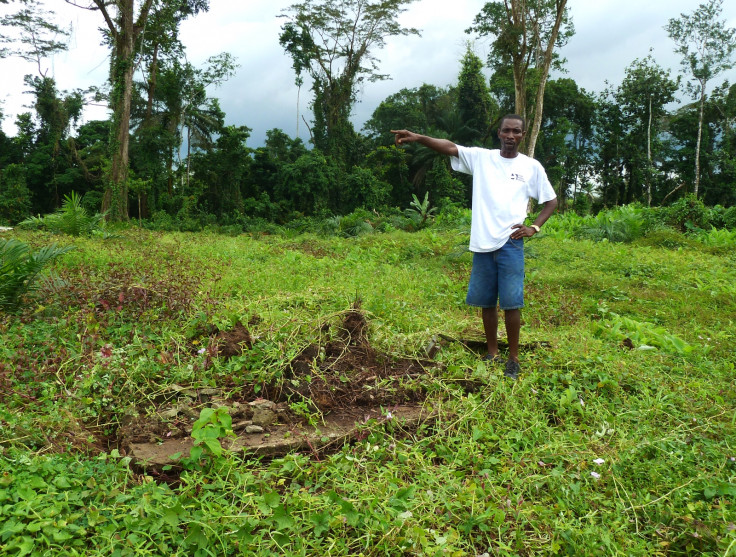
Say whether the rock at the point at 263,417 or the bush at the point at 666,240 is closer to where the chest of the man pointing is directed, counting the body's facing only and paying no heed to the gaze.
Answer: the rock

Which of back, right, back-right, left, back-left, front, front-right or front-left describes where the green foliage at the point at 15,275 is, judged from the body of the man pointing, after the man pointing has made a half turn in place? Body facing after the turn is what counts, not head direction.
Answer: left

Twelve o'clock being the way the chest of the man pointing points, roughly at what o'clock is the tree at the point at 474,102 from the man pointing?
The tree is roughly at 6 o'clock from the man pointing.

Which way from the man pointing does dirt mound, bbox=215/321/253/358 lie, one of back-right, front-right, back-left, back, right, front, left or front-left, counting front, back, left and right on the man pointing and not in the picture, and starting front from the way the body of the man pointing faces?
right

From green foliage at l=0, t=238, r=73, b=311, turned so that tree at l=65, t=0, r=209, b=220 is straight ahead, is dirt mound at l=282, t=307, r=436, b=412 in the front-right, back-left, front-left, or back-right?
back-right

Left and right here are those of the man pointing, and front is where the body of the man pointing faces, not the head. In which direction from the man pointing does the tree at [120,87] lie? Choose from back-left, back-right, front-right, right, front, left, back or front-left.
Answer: back-right

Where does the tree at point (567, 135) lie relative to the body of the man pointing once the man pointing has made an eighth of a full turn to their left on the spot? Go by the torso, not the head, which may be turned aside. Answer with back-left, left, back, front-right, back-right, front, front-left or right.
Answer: back-left

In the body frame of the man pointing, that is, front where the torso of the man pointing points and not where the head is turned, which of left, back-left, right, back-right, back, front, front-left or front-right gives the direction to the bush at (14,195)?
back-right

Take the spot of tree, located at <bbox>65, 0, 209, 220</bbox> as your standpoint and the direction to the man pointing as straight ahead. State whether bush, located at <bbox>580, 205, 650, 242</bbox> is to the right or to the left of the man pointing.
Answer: left

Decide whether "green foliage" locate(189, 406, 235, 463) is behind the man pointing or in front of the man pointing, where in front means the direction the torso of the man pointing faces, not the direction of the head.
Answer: in front

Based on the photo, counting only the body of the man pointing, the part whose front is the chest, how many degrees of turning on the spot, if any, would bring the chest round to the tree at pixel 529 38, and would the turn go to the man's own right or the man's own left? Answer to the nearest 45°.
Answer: approximately 180°

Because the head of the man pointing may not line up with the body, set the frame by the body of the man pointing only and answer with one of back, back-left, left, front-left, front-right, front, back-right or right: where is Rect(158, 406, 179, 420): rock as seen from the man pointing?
front-right

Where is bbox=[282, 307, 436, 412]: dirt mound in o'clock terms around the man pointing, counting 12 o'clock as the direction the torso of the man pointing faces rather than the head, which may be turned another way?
The dirt mound is roughly at 2 o'clock from the man pointing.

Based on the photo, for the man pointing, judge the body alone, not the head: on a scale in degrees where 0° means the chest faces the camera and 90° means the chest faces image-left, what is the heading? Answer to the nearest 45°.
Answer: approximately 0°
